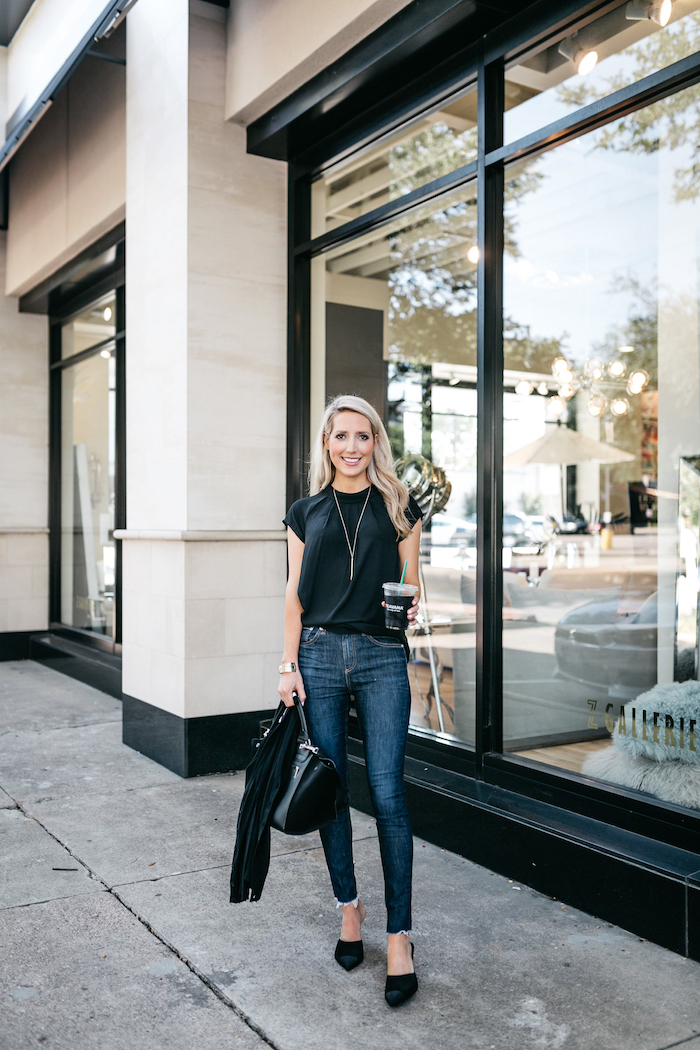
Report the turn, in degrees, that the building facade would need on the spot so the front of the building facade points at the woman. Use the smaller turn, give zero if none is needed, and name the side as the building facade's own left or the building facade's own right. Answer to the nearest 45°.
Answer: approximately 45° to the building facade's own left

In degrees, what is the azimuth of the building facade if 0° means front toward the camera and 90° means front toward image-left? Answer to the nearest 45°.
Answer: approximately 45°

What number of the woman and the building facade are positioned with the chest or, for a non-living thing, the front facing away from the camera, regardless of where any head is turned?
0

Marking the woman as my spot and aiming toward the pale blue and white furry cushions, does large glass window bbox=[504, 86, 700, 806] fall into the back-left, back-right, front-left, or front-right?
front-left

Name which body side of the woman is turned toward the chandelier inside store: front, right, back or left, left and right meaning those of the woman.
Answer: back

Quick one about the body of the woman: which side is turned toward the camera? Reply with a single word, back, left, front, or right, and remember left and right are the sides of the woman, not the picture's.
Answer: front
